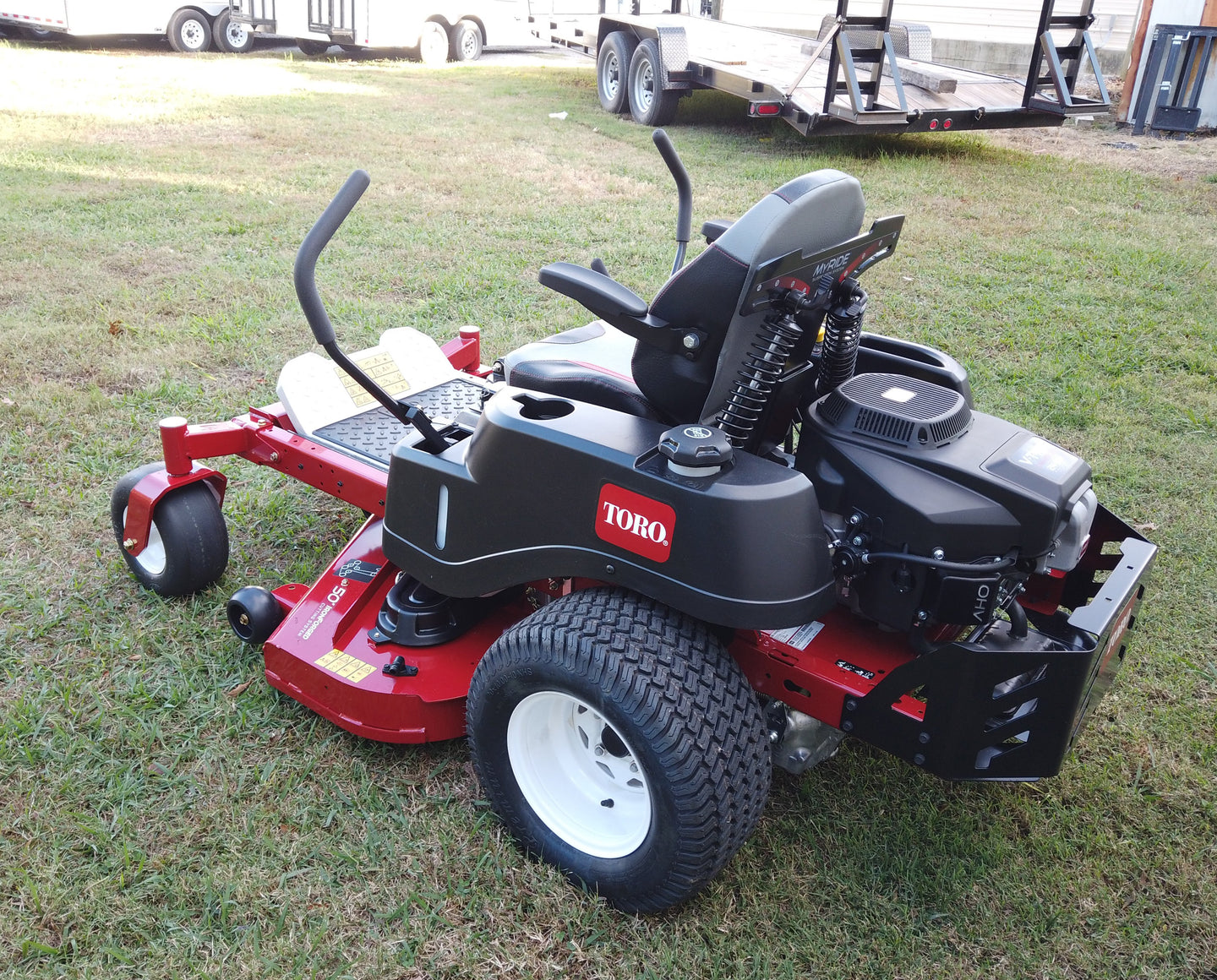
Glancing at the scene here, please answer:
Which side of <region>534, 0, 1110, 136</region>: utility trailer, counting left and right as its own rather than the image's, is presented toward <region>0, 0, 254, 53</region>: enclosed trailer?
front

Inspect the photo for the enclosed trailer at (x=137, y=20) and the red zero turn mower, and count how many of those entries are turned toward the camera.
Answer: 0

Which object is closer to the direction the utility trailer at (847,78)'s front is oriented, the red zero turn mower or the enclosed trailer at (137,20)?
the enclosed trailer

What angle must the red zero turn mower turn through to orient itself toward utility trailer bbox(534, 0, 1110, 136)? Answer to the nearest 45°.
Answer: approximately 45° to its right

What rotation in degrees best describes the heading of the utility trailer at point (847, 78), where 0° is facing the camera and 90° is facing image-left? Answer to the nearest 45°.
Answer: approximately 135°

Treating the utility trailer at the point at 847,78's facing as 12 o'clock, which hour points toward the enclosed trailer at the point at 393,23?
The enclosed trailer is roughly at 12 o'clock from the utility trailer.

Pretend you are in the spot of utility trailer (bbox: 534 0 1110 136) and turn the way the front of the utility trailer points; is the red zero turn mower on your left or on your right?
on your left
